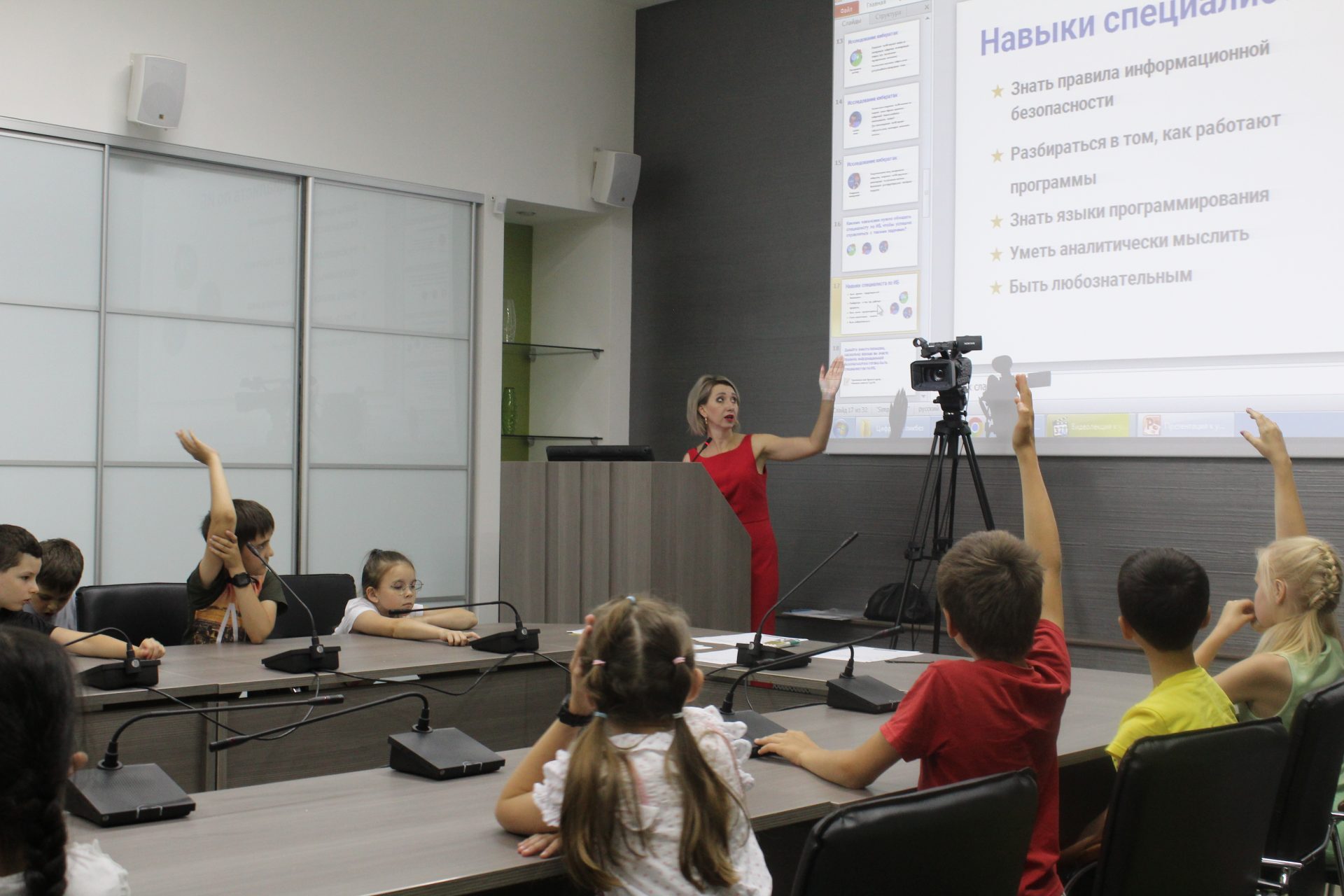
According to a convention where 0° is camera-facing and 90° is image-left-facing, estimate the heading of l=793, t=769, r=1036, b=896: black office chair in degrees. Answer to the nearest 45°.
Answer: approximately 135°

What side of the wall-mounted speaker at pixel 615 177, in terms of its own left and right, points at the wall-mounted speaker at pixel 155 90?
right

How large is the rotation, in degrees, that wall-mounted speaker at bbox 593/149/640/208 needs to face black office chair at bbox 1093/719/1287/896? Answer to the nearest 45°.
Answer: approximately 45° to its right

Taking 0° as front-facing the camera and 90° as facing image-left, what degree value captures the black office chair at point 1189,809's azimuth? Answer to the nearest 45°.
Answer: approximately 135°

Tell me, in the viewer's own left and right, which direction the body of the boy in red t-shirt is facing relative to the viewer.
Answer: facing away from the viewer and to the left of the viewer

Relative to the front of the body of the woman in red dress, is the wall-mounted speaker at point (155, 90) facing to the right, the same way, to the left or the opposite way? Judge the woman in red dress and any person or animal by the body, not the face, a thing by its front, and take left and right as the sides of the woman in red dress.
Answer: to the left

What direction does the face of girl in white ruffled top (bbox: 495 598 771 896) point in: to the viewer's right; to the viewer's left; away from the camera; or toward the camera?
away from the camera

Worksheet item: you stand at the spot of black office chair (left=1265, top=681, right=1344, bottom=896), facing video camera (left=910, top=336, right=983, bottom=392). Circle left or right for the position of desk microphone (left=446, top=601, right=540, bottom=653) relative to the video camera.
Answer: left

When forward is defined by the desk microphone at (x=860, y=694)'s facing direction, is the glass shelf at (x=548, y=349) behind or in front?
behind
